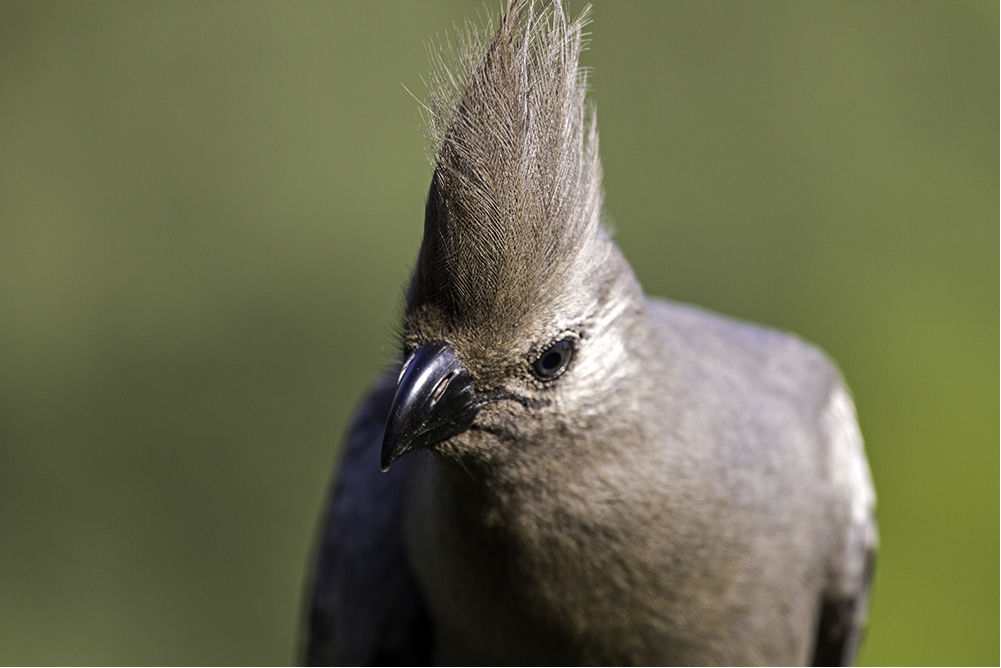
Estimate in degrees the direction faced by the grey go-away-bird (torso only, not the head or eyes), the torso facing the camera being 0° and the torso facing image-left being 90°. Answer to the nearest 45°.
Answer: approximately 0°
